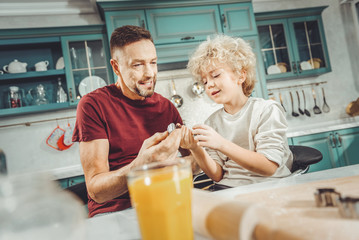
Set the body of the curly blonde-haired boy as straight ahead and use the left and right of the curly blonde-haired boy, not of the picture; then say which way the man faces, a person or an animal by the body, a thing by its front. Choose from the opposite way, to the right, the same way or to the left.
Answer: to the left

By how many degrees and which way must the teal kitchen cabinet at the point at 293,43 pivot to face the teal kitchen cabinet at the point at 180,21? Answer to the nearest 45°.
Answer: approximately 45° to its right

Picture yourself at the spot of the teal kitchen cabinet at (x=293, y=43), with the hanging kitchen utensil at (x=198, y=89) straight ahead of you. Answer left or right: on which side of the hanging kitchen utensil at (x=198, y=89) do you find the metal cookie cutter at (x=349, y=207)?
left

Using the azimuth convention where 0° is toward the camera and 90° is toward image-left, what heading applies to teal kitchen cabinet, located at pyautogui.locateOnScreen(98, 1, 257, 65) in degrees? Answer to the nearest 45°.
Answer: approximately 0°

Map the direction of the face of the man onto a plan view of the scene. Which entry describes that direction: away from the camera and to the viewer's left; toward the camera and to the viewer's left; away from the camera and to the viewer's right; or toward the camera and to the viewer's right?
toward the camera and to the viewer's right

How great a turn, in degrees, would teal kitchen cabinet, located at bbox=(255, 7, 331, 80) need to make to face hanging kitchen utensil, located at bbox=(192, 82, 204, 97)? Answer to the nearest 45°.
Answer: approximately 45° to its right

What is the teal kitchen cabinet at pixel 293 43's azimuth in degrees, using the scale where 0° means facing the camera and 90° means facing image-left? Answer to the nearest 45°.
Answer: approximately 0°

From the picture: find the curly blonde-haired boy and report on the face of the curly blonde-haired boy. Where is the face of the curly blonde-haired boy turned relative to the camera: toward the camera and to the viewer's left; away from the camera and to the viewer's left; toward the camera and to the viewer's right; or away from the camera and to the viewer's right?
toward the camera and to the viewer's left

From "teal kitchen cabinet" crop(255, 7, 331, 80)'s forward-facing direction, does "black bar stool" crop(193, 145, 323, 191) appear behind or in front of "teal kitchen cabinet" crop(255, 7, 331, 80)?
in front

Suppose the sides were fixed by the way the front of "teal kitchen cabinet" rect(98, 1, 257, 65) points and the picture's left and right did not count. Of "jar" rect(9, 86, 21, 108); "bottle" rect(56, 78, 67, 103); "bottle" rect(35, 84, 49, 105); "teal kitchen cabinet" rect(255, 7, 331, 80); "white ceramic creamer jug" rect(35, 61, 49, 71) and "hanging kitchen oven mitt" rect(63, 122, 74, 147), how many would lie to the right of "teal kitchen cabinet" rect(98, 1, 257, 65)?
5

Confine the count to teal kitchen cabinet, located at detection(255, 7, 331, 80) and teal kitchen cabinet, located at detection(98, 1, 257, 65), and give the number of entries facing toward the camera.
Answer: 2

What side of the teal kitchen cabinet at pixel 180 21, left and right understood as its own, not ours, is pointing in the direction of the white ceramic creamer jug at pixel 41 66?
right

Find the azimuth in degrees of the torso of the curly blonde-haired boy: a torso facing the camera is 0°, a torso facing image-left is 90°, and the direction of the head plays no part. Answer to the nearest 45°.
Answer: approximately 45°
